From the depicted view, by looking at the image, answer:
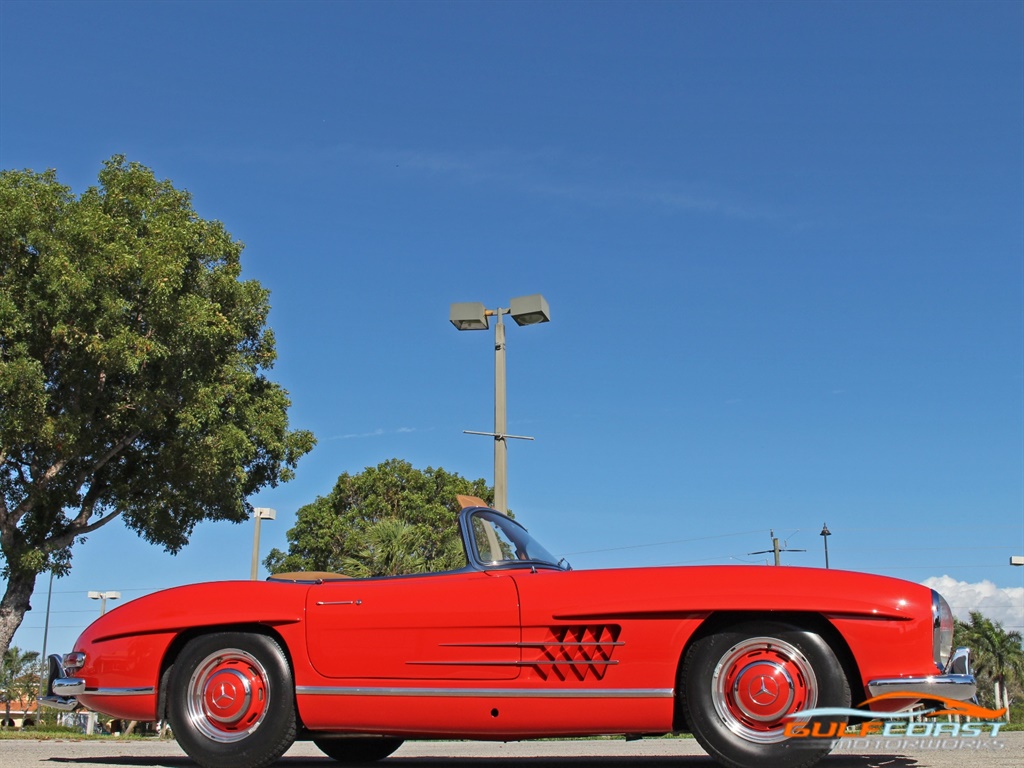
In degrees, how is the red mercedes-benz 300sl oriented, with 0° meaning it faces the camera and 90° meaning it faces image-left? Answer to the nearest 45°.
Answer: approximately 270°

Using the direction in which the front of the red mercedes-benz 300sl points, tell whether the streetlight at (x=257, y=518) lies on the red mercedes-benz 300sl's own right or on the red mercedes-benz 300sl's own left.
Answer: on the red mercedes-benz 300sl's own left

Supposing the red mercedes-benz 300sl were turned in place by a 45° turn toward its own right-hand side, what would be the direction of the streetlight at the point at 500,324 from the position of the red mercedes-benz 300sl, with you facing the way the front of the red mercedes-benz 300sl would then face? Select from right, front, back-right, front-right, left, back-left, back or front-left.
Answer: back-left

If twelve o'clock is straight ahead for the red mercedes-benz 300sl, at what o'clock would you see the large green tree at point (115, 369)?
The large green tree is roughly at 8 o'clock from the red mercedes-benz 300sl.

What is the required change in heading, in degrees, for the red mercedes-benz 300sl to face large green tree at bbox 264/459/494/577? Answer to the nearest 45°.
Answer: approximately 90° to its left

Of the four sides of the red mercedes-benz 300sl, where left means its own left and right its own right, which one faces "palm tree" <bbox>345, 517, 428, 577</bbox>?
left
